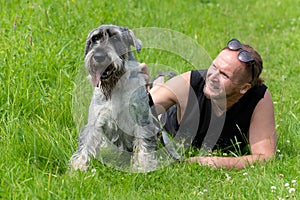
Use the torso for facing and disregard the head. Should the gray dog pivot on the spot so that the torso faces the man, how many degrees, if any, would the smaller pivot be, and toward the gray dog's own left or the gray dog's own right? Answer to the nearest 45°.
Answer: approximately 135° to the gray dog's own left

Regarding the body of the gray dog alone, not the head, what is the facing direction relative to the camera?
toward the camera
